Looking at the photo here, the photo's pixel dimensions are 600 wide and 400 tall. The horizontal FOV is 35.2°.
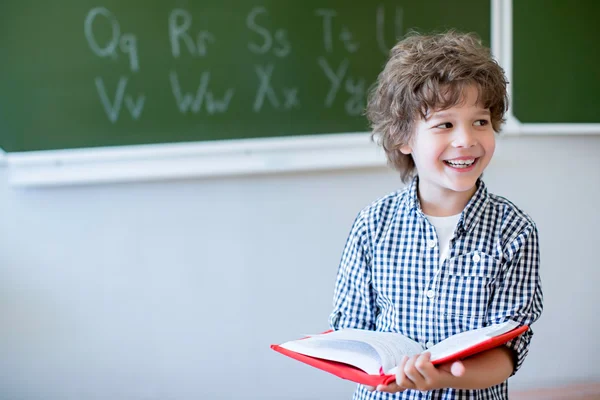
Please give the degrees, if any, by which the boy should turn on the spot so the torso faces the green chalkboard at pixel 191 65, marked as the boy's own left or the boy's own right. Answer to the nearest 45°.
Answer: approximately 135° to the boy's own right

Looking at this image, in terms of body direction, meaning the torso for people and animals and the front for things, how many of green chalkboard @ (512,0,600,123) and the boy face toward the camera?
2

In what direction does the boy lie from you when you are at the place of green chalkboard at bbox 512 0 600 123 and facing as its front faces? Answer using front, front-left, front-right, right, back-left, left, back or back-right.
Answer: front

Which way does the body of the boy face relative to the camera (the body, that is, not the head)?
toward the camera

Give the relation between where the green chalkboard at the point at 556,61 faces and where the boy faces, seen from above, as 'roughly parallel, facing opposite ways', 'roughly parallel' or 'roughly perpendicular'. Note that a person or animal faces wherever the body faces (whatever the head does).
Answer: roughly parallel

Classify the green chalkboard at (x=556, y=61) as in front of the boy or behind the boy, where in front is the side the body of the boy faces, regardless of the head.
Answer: behind

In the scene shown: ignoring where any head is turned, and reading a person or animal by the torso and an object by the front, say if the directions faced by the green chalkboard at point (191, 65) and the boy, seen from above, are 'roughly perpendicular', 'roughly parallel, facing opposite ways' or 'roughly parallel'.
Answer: roughly parallel

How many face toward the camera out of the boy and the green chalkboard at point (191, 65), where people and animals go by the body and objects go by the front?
2

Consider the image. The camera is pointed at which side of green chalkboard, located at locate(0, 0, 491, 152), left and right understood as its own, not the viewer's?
front

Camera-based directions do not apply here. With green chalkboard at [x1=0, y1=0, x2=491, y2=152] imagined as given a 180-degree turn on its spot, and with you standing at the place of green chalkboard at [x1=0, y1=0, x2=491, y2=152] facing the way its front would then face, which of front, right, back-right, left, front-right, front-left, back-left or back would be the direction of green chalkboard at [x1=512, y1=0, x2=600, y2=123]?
right

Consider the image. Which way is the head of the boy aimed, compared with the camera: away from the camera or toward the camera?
toward the camera
